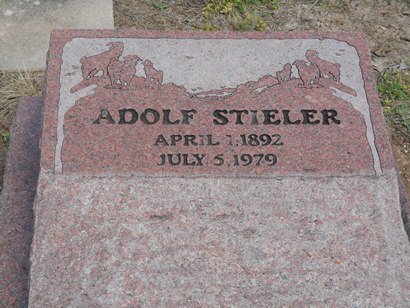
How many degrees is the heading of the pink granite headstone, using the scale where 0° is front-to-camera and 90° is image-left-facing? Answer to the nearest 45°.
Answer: approximately 0°

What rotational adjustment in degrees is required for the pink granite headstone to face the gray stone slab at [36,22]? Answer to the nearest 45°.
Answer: approximately 135° to its right

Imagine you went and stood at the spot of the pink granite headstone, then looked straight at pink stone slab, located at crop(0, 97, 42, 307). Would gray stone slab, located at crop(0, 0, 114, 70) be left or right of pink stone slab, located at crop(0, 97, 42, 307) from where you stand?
right

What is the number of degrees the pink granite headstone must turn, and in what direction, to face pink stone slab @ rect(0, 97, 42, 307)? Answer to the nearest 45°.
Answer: approximately 90° to its right
